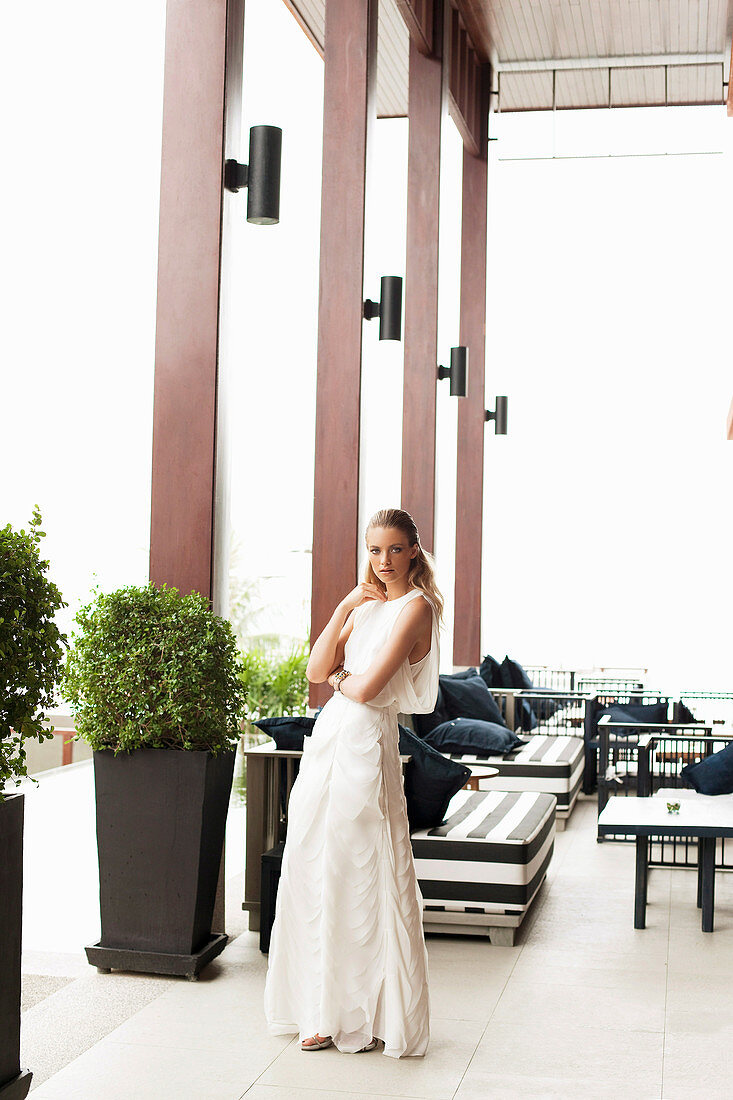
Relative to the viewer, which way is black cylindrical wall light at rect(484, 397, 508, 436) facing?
to the viewer's right

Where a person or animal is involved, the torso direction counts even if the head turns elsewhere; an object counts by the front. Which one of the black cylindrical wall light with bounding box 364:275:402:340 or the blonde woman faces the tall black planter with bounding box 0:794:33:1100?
the blonde woman

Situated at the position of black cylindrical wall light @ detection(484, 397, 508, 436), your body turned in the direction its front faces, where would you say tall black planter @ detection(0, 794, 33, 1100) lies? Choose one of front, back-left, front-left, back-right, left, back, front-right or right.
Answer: right

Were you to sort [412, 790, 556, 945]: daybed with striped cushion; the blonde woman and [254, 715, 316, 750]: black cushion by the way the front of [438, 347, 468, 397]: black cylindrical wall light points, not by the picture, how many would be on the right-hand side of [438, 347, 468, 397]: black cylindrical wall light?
3

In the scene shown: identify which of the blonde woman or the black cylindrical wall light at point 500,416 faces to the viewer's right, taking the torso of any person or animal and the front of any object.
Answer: the black cylindrical wall light

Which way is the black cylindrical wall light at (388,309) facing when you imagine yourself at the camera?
facing to the right of the viewer

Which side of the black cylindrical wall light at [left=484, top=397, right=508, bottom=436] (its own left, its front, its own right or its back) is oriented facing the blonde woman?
right

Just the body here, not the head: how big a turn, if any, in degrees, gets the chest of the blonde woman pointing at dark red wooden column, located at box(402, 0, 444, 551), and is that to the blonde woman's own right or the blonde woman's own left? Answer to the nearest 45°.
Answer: approximately 135° to the blonde woman's own right

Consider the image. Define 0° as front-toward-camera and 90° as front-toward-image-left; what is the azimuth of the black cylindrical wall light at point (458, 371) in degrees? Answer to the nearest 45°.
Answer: approximately 270°
